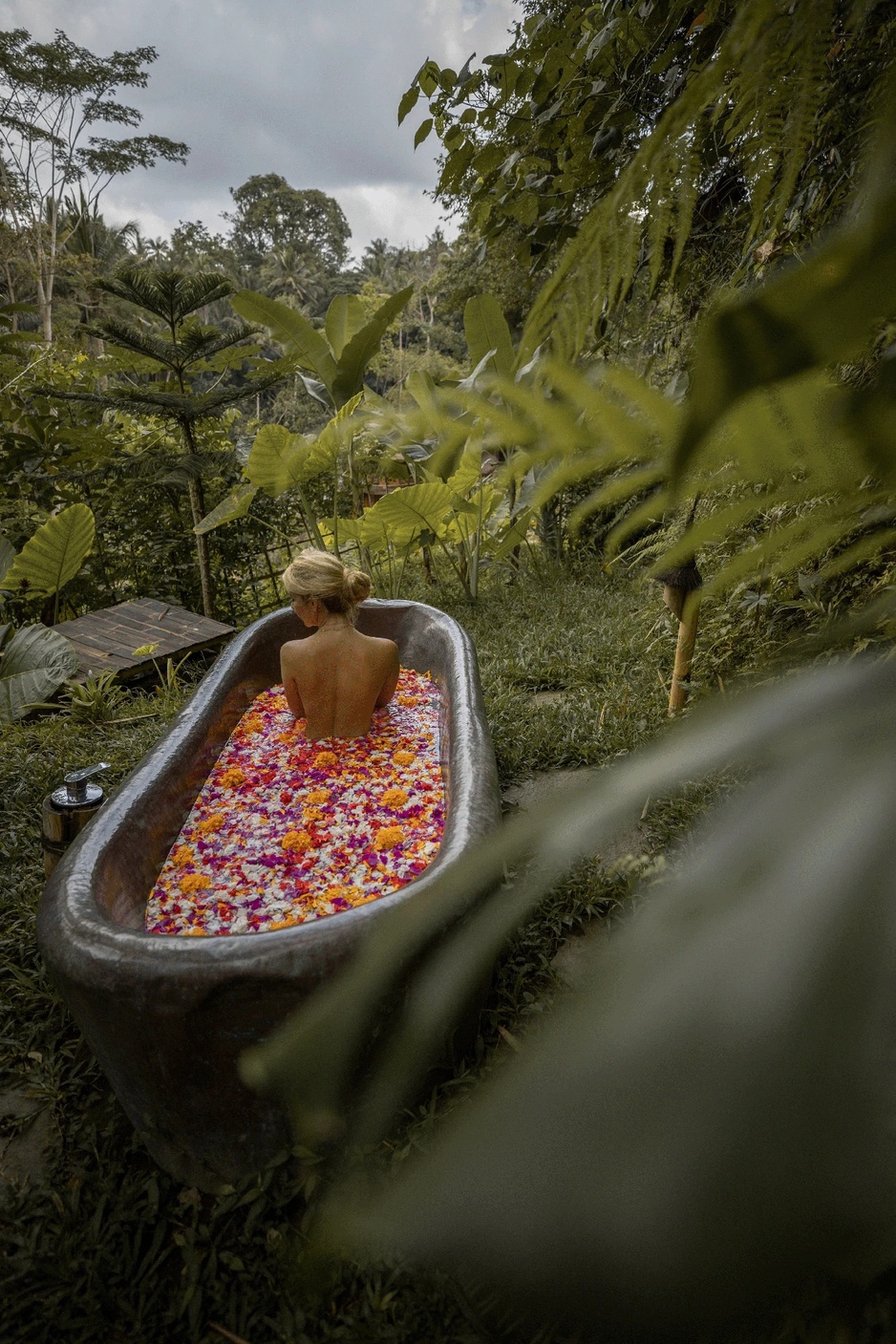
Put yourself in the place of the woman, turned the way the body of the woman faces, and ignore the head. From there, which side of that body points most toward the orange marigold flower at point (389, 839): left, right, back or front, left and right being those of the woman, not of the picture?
back

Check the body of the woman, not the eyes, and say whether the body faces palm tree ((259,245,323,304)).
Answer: yes

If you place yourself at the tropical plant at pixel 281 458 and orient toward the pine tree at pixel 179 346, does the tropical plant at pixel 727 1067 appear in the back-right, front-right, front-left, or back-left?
back-left

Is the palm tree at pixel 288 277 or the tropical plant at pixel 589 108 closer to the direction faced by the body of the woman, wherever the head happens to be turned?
the palm tree

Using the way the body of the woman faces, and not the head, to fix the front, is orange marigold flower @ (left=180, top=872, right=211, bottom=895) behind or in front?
behind

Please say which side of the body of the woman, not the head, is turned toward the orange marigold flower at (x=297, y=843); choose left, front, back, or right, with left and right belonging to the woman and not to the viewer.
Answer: back

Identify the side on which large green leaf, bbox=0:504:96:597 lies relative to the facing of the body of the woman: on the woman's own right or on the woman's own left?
on the woman's own left

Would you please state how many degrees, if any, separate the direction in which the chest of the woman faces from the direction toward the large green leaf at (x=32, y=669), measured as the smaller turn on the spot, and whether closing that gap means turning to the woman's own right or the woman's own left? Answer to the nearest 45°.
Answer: approximately 90° to the woman's own left

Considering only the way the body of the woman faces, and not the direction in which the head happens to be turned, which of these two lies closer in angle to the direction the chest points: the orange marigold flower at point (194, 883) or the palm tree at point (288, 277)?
the palm tree

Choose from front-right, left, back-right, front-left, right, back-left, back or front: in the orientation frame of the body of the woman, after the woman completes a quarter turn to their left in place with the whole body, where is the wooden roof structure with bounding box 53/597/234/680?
front-right

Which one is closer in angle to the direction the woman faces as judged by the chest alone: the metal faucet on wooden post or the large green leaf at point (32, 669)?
the large green leaf

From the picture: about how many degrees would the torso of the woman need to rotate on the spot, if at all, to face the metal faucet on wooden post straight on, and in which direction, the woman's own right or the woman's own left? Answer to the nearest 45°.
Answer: approximately 135° to the woman's own left

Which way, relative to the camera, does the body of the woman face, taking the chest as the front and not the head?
away from the camera
